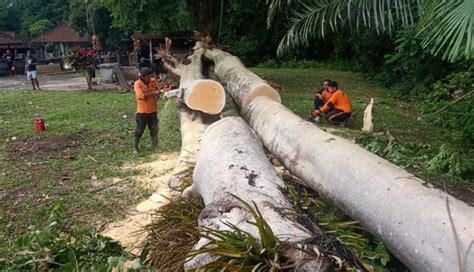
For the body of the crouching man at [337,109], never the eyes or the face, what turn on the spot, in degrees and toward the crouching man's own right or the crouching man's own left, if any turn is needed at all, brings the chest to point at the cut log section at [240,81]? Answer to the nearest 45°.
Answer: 0° — they already face it

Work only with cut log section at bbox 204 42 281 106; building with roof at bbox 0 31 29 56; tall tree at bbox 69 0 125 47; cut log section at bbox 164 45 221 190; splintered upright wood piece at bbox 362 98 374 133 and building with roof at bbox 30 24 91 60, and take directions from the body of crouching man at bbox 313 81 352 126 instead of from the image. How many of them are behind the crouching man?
1

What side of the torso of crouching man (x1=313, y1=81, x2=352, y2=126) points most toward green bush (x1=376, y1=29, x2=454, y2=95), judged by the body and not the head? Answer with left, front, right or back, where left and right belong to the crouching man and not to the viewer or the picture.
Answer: right

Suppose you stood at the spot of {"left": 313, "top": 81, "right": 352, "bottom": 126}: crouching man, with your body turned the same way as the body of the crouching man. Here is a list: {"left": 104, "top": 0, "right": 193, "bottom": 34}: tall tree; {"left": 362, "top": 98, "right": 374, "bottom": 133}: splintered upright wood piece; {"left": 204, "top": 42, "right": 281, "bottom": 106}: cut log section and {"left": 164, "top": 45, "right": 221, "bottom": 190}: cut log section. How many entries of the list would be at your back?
1

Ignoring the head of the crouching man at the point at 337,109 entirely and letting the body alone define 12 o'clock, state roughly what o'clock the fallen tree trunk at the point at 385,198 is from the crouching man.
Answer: The fallen tree trunk is roughly at 9 o'clock from the crouching man.

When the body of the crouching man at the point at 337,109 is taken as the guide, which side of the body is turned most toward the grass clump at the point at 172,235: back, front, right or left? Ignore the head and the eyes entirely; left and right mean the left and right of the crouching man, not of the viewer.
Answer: left

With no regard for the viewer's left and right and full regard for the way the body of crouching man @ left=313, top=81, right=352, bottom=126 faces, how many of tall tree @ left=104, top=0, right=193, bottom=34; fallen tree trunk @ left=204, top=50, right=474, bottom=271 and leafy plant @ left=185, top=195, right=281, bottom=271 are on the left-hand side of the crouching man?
2

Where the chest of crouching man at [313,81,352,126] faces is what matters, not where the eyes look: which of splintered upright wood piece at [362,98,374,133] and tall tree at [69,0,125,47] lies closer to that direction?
the tall tree

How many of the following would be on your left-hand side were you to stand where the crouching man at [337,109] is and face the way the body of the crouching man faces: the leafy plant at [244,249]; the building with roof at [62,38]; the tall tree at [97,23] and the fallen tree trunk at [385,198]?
2

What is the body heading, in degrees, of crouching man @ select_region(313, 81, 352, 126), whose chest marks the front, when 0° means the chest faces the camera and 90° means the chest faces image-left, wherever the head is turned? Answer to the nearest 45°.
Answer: approximately 90°

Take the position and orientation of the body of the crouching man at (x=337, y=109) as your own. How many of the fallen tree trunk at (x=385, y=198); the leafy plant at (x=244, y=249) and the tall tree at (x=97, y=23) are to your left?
2

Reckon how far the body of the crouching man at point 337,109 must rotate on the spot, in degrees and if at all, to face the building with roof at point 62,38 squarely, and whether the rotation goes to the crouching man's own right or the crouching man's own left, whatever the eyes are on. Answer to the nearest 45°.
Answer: approximately 45° to the crouching man's own right
